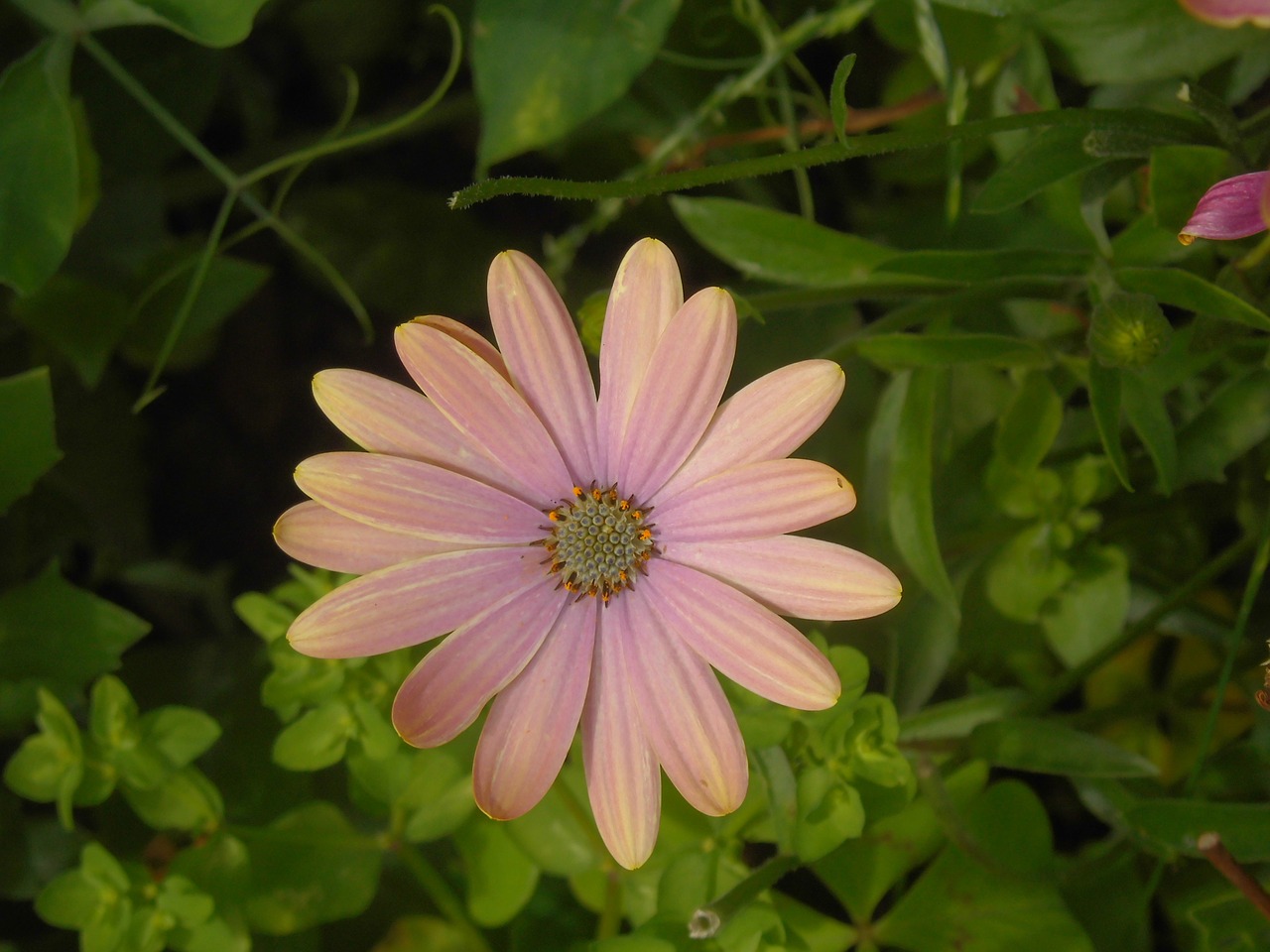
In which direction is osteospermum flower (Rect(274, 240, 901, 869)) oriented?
toward the camera
